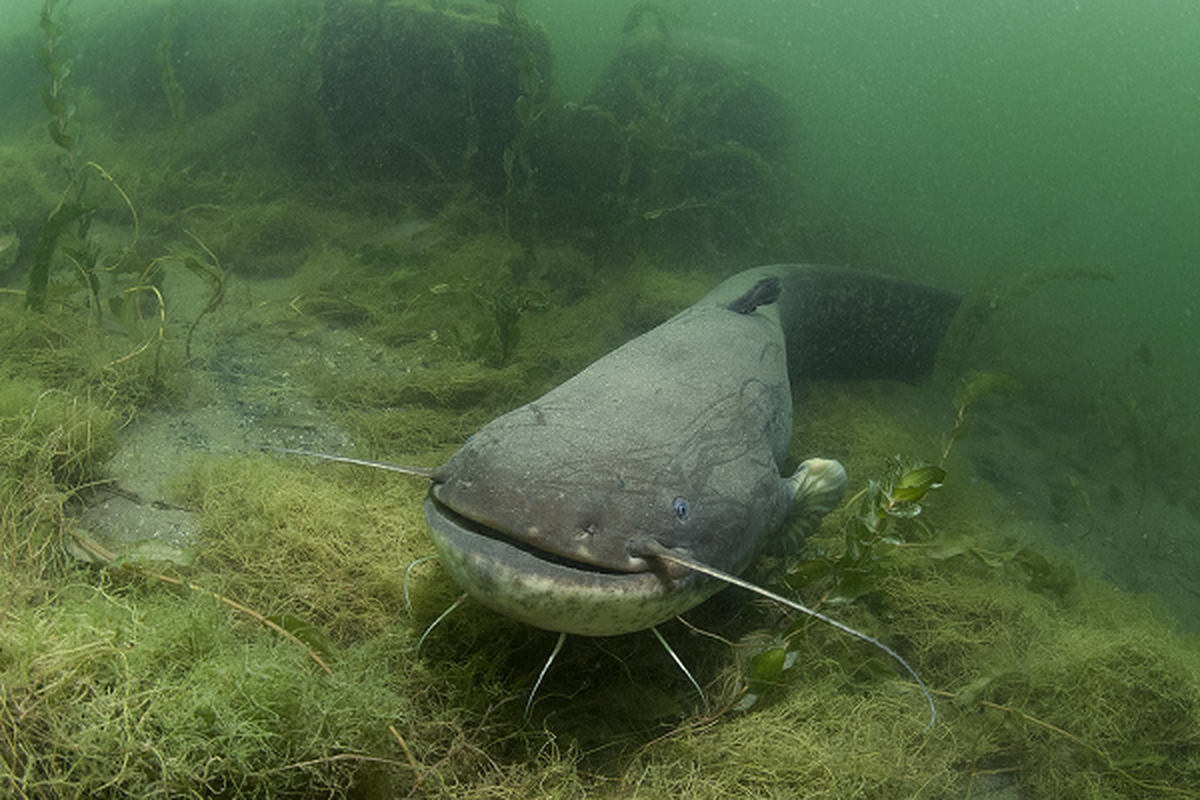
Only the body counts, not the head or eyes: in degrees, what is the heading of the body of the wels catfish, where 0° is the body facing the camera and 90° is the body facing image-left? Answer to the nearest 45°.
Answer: approximately 45°

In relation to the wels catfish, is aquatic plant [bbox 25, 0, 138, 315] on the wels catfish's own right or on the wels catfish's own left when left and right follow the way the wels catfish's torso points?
on the wels catfish's own right
